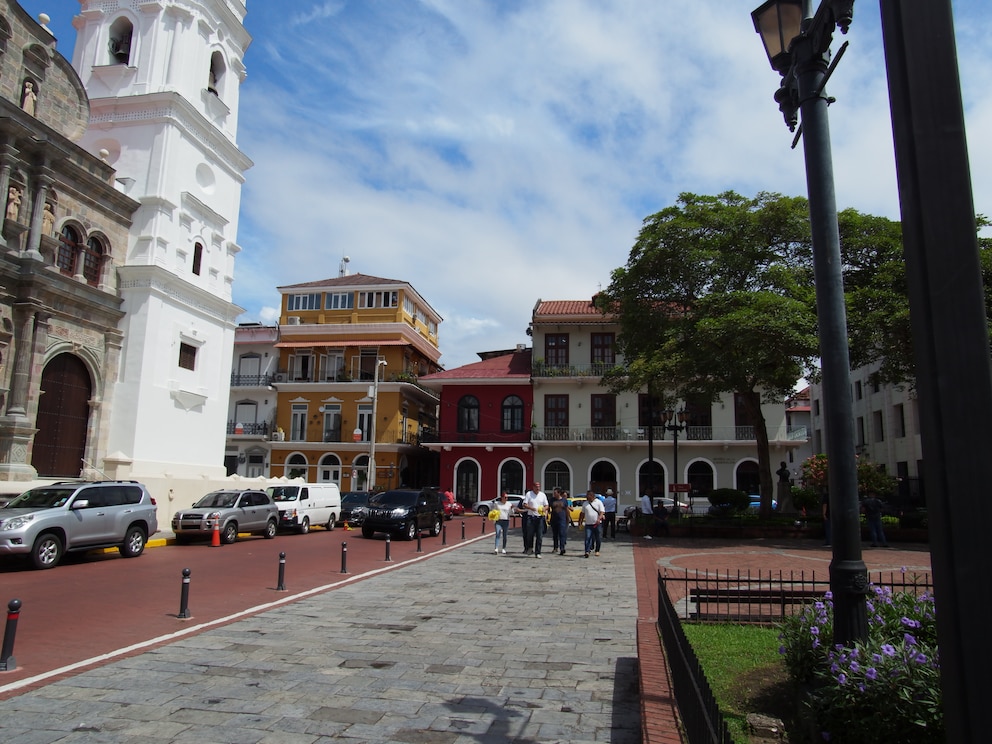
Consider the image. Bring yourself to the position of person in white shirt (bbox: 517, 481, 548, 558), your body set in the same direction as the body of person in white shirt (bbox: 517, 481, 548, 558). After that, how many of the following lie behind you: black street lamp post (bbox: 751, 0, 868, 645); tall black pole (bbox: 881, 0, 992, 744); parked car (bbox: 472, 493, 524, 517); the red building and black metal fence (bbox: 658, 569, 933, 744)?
2

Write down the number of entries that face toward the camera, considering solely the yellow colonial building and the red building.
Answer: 2

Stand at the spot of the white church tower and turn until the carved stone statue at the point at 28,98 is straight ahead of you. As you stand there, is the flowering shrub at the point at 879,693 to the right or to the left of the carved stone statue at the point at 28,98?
left

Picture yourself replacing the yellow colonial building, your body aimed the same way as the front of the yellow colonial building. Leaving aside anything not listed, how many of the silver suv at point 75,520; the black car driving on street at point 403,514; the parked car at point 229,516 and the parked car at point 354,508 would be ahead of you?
4

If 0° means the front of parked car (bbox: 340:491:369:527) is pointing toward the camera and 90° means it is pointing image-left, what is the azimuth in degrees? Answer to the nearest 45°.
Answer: approximately 45°

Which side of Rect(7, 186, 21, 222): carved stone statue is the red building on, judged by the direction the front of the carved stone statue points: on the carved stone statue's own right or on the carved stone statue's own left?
on the carved stone statue's own left

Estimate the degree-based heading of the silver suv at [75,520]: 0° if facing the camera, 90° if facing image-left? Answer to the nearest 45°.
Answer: approximately 45°

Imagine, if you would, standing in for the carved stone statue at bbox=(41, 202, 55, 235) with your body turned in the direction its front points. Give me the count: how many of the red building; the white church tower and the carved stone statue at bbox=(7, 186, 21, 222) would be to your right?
1

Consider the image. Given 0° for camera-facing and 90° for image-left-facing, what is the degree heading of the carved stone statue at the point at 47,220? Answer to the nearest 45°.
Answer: approximately 315°

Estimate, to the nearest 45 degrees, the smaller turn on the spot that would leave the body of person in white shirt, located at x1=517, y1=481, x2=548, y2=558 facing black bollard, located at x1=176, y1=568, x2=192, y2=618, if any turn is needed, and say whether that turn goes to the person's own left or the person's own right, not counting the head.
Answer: approximately 45° to the person's own right

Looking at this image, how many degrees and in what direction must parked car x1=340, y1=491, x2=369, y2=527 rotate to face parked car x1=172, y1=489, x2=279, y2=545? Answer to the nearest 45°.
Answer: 0° — it already faces it

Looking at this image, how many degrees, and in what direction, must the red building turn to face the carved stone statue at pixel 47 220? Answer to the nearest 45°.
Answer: approximately 45° to its right
